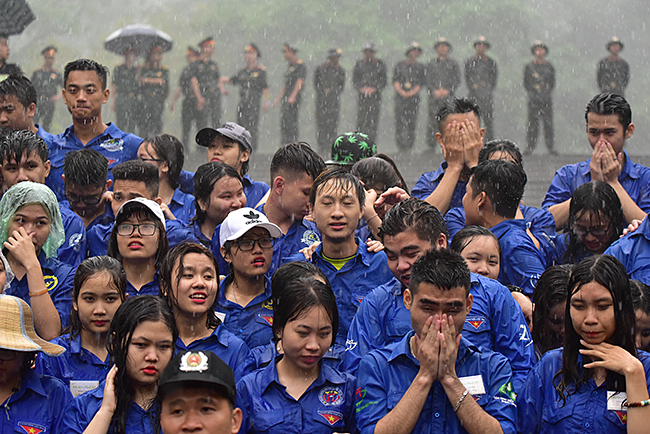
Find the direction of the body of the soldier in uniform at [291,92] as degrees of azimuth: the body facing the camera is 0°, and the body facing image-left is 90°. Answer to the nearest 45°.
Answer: approximately 45°

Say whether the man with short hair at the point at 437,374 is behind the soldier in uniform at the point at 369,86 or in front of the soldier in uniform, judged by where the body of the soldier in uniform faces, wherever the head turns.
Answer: in front

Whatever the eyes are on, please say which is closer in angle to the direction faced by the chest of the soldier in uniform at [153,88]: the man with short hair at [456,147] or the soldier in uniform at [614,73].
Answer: the man with short hair

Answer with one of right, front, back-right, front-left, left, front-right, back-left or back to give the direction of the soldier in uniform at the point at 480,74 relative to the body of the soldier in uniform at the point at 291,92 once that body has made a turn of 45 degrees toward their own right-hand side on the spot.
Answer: back

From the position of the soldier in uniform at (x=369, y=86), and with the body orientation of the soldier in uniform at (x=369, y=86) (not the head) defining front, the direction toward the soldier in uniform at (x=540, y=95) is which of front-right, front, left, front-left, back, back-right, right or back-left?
left

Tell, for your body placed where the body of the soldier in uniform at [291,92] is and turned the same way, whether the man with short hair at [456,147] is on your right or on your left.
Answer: on your left

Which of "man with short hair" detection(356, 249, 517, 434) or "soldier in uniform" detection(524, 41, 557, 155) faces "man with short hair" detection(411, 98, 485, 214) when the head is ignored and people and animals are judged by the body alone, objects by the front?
the soldier in uniform

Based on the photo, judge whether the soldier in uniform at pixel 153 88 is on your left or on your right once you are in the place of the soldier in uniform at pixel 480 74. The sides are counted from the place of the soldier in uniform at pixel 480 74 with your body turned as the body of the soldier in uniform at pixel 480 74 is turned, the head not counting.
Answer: on your right

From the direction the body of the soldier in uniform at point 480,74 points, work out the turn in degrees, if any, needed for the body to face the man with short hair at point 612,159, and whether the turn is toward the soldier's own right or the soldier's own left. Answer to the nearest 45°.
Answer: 0° — they already face them

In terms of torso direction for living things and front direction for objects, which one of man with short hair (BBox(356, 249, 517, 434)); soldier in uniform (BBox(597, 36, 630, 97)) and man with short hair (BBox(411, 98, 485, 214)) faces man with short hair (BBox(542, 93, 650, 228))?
the soldier in uniform
